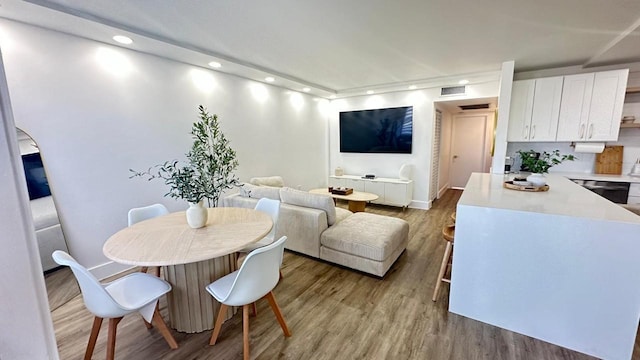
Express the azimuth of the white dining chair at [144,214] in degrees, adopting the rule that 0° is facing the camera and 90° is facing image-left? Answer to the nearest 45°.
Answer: approximately 315°

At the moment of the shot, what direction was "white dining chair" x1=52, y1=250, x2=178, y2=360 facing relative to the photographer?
facing away from the viewer and to the right of the viewer

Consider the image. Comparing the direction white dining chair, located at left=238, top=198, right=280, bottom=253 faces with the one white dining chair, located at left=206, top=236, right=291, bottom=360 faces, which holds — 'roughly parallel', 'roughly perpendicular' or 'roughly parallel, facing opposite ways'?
roughly perpendicular

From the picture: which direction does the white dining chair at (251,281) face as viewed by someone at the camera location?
facing away from the viewer and to the left of the viewer

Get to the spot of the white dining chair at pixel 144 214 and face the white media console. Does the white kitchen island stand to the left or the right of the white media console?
right

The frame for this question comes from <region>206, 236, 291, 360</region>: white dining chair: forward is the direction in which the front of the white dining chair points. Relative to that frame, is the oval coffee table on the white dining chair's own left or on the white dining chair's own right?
on the white dining chair's own right
